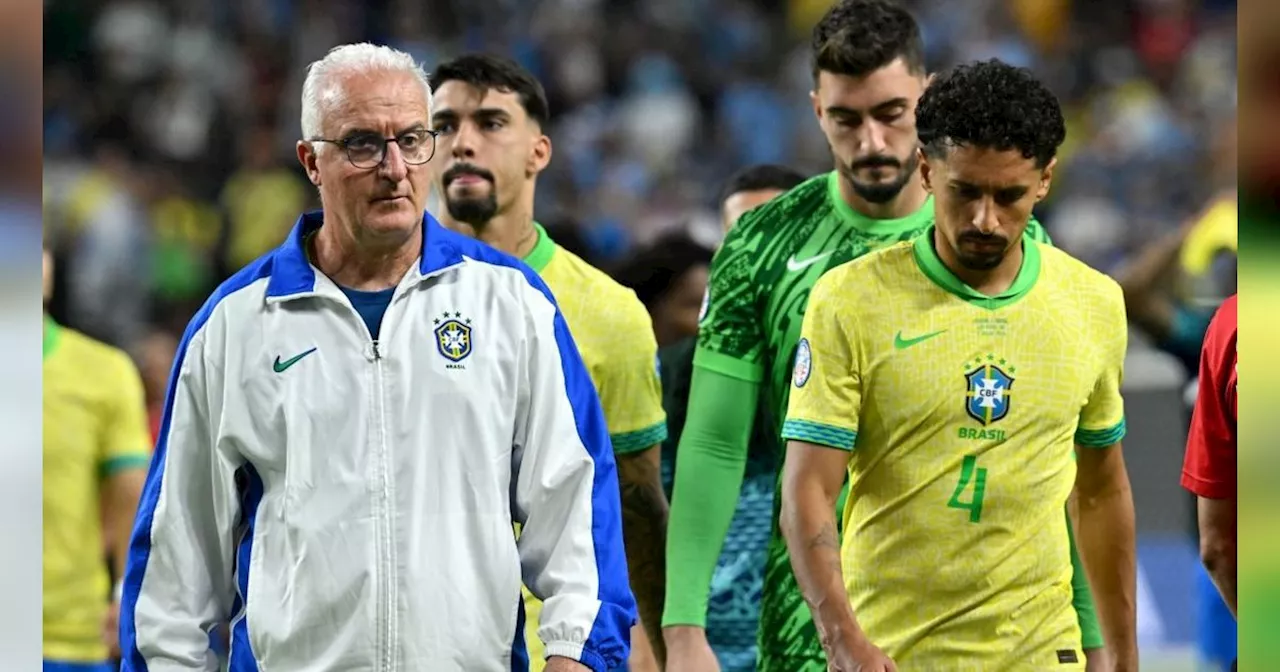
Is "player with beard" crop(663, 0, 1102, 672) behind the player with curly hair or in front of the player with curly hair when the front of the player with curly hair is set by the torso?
behind

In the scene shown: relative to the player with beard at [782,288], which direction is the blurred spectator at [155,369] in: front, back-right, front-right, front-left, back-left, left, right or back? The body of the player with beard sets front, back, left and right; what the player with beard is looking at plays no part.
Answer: back-right

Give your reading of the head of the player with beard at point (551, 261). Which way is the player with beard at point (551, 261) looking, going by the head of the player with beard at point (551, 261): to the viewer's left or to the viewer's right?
to the viewer's left

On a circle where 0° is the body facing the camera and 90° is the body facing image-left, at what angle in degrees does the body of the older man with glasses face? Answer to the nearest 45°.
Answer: approximately 0°

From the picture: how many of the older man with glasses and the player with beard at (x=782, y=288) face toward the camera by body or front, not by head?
2

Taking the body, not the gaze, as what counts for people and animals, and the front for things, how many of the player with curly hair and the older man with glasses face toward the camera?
2

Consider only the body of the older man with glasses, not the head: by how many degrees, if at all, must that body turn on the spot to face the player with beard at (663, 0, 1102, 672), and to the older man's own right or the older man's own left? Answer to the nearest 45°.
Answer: approximately 135° to the older man's own left

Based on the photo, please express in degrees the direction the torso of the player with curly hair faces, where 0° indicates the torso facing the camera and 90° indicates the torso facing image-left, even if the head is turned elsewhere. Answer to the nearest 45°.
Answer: approximately 0°
